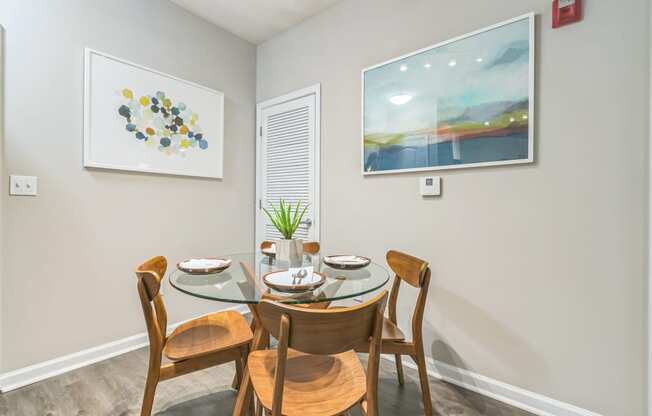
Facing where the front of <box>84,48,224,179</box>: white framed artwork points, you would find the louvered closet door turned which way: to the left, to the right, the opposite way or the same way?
to the right

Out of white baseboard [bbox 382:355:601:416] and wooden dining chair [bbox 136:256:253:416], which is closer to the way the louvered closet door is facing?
the wooden dining chair

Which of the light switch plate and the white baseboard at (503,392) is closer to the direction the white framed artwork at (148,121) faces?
the white baseboard

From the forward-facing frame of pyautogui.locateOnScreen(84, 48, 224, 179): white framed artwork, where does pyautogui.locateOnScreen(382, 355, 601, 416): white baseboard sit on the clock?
The white baseboard is roughly at 12 o'clock from the white framed artwork.

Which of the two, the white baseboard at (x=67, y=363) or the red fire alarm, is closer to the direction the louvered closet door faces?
the white baseboard

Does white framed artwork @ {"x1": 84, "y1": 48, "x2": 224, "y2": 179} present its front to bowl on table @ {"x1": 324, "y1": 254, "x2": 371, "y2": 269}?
yes

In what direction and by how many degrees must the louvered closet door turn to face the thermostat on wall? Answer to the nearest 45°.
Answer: approximately 90° to its left

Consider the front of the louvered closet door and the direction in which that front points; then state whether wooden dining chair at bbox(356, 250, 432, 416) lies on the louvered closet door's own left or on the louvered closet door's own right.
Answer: on the louvered closet door's own left

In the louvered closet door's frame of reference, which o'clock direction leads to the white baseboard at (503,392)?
The white baseboard is roughly at 9 o'clock from the louvered closet door.

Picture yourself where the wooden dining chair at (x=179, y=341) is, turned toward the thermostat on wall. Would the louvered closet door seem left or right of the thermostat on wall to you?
left

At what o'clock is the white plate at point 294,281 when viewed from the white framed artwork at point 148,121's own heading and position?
The white plate is roughly at 1 o'clock from the white framed artwork.

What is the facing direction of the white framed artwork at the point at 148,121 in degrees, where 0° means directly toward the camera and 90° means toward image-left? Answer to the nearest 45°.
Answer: approximately 315°
